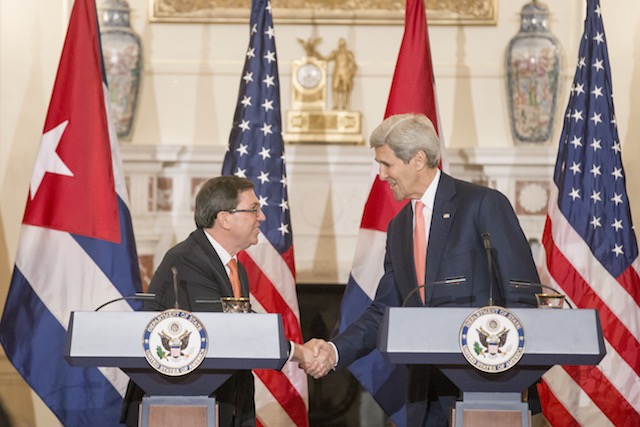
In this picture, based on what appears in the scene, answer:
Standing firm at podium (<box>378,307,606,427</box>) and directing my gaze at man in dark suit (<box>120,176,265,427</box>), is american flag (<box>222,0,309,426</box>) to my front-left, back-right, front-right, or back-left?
front-right

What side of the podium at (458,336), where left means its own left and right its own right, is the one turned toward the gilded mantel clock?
back

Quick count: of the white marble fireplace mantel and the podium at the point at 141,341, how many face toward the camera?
2

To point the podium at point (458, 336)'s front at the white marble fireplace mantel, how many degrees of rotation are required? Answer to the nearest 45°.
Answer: approximately 180°

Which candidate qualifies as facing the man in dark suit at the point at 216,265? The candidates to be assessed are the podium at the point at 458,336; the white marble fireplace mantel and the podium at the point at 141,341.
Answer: the white marble fireplace mantel

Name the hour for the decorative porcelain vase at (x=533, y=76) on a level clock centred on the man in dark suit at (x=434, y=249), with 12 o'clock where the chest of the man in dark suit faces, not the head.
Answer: The decorative porcelain vase is roughly at 5 o'clock from the man in dark suit.

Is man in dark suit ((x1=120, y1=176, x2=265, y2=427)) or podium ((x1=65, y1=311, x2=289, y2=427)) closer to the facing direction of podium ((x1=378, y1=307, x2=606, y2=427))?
the podium

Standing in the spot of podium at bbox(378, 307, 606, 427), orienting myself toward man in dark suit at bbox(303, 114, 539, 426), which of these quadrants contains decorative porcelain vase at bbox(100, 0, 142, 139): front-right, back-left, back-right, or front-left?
front-left

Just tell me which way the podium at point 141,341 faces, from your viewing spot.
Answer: facing the viewer

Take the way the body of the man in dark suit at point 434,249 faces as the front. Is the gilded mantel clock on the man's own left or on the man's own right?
on the man's own right

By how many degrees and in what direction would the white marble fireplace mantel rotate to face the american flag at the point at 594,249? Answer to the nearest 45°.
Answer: approximately 45° to its left

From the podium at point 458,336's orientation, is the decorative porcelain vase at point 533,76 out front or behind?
behind

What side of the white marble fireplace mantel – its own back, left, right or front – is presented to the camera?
front

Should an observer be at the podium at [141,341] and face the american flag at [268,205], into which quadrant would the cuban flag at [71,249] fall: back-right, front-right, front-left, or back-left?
front-left
